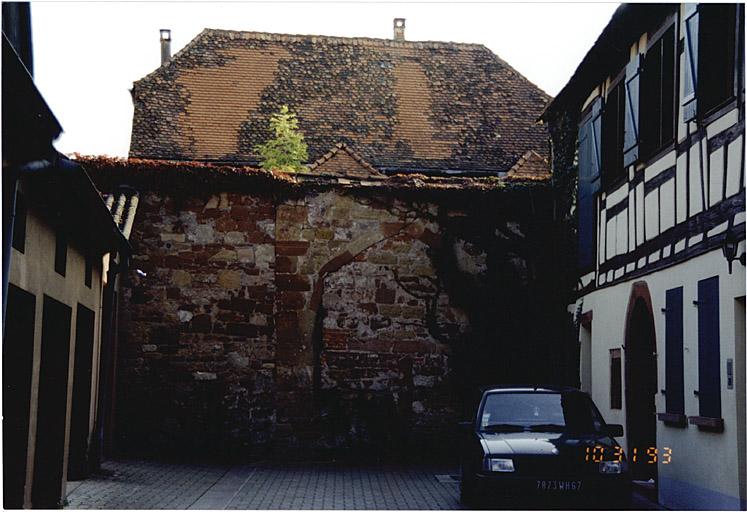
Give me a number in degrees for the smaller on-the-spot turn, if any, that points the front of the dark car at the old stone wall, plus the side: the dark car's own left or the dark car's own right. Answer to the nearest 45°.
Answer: approximately 135° to the dark car's own right

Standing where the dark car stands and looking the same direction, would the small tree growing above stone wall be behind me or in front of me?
behind

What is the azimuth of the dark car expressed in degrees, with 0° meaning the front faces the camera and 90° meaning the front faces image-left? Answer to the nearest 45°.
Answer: approximately 0°
